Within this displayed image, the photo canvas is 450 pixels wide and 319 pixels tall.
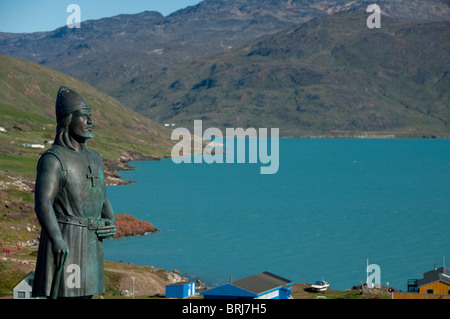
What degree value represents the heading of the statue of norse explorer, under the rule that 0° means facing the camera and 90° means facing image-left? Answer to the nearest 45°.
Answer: approximately 315°

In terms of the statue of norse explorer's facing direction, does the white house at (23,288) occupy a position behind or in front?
behind
